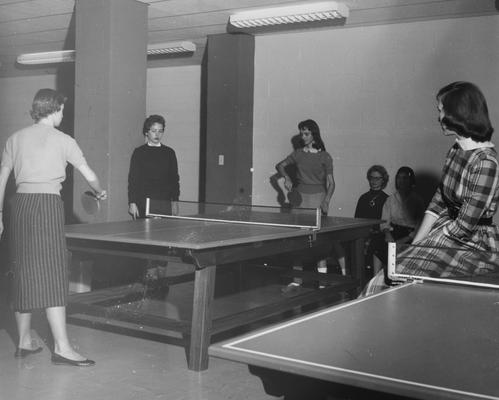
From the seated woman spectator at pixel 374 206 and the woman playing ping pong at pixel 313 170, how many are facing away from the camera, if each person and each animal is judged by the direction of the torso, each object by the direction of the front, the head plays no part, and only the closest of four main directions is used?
0

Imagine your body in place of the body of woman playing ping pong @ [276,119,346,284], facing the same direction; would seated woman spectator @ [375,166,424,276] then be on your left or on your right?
on your left

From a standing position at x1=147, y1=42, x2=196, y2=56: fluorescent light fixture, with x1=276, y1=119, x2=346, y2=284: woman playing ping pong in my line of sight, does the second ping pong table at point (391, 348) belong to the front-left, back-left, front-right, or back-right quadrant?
front-right

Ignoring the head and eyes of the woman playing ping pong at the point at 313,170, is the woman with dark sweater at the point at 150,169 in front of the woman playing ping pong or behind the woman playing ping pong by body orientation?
in front

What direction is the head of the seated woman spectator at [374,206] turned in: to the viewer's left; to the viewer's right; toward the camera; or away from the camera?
toward the camera

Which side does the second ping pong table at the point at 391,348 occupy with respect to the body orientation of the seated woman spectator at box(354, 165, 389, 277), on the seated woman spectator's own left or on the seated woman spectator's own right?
on the seated woman spectator's own left

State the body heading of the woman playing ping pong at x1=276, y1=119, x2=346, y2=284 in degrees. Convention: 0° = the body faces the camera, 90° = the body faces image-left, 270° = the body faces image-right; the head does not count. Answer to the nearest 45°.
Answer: approximately 45°

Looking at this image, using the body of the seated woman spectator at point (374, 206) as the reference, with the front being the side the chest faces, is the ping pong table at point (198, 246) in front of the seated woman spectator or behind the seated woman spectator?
in front

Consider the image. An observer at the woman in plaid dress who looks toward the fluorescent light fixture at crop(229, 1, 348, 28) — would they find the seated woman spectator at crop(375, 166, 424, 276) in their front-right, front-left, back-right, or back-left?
front-right

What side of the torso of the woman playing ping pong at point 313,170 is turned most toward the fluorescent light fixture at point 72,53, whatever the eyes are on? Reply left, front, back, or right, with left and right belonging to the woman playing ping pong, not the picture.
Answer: right

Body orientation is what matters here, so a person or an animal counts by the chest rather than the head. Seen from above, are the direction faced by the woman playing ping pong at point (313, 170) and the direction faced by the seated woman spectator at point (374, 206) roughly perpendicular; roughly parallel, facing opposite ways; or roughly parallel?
roughly parallel

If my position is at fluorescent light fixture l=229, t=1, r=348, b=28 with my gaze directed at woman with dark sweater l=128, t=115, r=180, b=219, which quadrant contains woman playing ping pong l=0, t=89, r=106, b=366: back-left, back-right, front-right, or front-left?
front-left

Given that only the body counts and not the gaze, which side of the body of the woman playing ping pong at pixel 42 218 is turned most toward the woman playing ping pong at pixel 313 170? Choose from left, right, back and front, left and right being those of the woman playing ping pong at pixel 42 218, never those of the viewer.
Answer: front

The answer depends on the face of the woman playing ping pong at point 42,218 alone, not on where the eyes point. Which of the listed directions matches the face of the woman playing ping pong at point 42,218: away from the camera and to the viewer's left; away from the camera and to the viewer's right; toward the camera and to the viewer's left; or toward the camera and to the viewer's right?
away from the camera and to the viewer's right

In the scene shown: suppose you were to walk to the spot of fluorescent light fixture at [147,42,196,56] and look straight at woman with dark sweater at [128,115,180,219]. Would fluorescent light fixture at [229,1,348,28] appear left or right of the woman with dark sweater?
left
